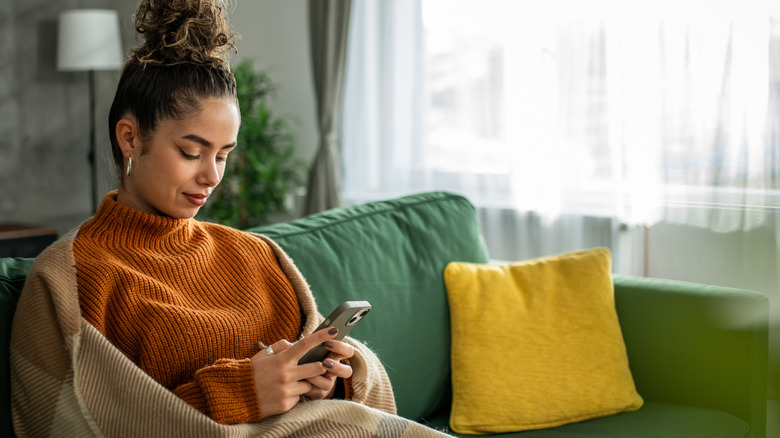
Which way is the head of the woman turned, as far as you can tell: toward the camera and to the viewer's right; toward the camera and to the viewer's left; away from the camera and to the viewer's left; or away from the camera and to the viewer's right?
toward the camera and to the viewer's right

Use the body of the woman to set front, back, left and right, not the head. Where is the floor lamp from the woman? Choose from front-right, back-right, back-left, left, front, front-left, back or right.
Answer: back-left

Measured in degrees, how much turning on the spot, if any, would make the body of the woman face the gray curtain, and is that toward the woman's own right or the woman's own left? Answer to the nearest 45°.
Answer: approximately 135° to the woman's own left

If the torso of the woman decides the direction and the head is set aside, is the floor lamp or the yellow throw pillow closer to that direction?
the yellow throw pillow

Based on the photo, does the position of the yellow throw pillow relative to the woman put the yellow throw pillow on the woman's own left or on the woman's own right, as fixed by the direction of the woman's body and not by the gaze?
on the woman's own left

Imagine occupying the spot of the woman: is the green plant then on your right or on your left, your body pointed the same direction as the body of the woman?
on your left
